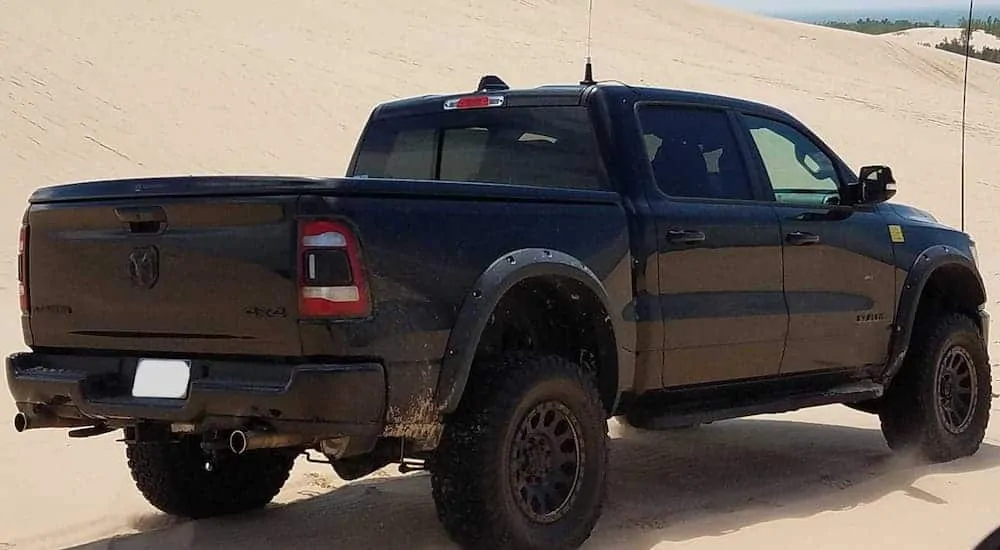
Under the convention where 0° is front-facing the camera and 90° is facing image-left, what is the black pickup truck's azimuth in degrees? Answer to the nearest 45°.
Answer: approximately 225°
